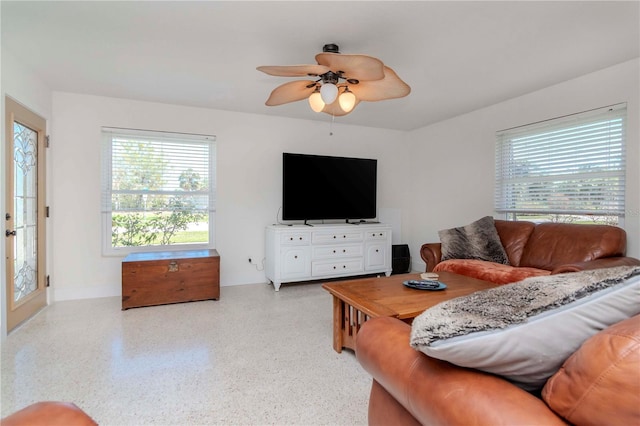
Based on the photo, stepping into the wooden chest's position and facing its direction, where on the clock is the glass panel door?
The glass panel door is roughly at 3 o'clock from the wooden chest.

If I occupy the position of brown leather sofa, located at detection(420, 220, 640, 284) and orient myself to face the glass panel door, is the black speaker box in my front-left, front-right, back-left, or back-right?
front-right

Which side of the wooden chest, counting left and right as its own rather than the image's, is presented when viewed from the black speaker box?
left

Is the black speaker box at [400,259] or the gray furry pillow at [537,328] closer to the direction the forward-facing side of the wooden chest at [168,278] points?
the gray furry pillow

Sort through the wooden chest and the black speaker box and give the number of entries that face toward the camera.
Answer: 2

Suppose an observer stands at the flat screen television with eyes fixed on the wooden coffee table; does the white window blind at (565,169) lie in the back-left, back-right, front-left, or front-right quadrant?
front-left

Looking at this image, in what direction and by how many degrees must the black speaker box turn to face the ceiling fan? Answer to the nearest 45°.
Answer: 0° — it already faces it

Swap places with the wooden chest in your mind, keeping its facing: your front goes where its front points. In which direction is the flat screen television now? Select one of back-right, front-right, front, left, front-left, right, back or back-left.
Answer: left

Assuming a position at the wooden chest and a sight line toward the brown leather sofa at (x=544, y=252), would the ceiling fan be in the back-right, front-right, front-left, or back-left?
front-right

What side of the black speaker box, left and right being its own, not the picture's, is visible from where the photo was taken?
front

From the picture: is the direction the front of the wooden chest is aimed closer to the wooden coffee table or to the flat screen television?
the wooden coffee table

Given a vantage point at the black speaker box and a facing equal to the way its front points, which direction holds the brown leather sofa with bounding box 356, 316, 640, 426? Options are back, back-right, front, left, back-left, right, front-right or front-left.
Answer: front

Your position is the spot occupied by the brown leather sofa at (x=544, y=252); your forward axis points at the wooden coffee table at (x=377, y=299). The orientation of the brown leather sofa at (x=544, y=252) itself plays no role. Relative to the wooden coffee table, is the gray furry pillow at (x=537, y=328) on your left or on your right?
left

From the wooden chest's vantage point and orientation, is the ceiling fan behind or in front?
in front

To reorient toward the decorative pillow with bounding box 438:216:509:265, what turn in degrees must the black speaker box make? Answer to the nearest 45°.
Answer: approximately 45° to its left

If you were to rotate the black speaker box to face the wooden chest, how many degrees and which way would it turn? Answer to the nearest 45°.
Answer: approximately 45° to its right

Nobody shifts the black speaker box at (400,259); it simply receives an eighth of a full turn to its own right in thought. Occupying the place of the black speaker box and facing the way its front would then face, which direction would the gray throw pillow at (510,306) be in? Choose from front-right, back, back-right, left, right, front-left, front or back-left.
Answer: front-left

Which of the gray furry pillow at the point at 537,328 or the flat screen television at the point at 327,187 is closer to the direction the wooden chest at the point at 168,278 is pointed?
the gray furry pillow
